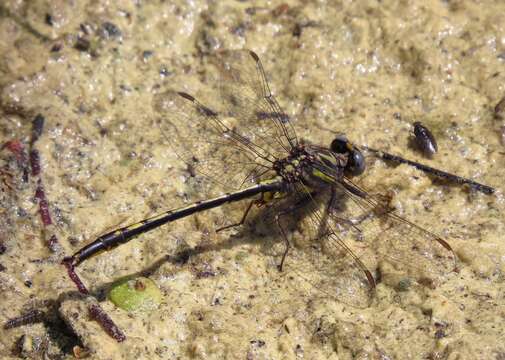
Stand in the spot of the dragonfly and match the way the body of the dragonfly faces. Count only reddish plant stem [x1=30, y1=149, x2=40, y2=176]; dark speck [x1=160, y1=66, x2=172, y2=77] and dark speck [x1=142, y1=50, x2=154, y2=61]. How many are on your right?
0

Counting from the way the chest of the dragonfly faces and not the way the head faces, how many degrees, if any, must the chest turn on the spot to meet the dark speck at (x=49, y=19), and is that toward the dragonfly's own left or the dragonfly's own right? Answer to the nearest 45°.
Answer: approximately 135° to the dragonfly's own left

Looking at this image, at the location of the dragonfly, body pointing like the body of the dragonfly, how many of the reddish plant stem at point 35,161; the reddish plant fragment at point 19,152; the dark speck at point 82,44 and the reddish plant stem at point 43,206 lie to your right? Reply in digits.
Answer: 0

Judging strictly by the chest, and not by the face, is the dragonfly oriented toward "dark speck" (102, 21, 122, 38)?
no

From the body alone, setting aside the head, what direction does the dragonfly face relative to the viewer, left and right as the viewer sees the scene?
facing away from the viewer and to the right of the viewer

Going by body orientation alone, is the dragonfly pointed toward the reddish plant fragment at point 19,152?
no

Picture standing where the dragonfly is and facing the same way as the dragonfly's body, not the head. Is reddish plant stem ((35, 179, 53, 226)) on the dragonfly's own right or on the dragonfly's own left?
on the dragonfly's own left

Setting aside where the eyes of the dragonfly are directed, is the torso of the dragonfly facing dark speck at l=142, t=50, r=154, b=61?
no

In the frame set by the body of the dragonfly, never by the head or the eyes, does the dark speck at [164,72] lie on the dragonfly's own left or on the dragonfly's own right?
on the dragonfly's own left

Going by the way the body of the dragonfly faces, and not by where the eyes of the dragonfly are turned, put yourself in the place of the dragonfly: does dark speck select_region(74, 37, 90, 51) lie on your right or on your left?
on your left
